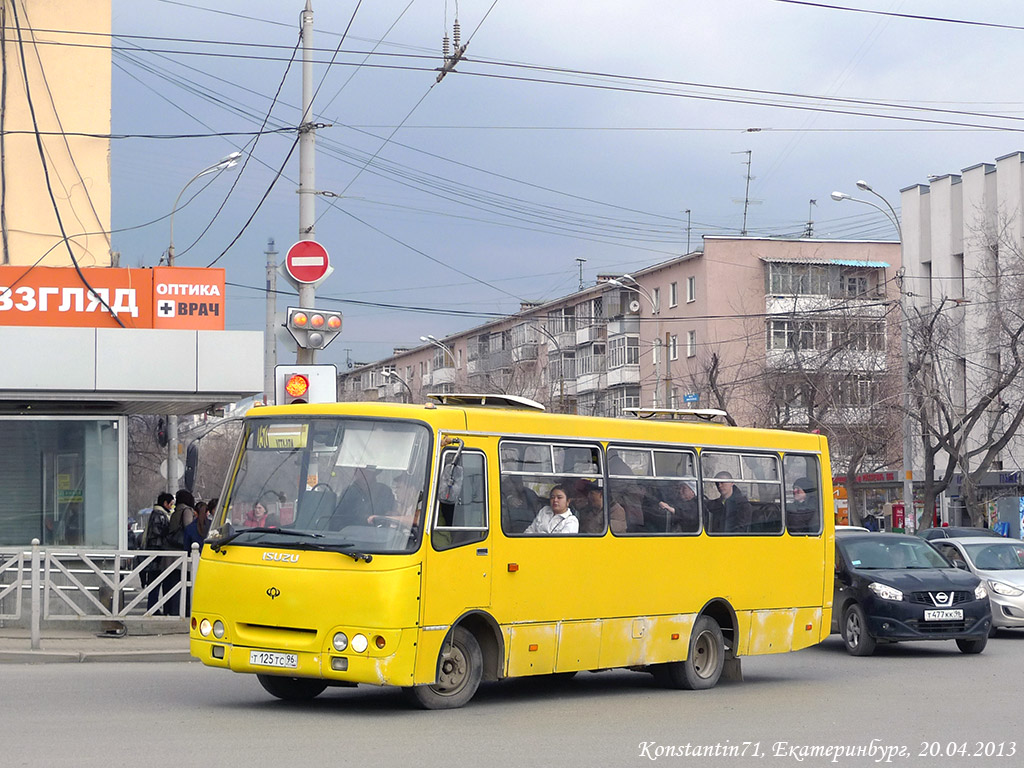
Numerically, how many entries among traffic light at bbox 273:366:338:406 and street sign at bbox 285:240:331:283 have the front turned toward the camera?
2

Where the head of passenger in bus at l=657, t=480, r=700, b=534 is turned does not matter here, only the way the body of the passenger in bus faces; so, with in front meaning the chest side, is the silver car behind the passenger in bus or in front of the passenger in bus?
behind

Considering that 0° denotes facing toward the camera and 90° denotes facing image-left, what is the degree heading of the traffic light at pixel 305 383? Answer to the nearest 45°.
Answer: approximately 0°

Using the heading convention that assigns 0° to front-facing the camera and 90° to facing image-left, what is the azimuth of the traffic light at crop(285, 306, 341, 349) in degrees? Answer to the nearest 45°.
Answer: approximately 0°

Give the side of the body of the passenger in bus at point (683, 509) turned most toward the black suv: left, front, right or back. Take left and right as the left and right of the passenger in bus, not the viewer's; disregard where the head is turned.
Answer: back

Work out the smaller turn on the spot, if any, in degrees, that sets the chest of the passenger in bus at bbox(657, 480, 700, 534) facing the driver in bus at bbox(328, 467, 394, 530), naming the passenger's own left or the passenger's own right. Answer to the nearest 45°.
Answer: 0° — they already face them

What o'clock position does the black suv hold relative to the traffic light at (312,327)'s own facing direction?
The black suv is roughly at 9 o'clock from the traffic light.

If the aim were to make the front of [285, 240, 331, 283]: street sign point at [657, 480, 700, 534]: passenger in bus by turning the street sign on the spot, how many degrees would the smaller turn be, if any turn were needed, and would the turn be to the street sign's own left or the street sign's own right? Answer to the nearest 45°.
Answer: approximately 45° to the street sign's own left
